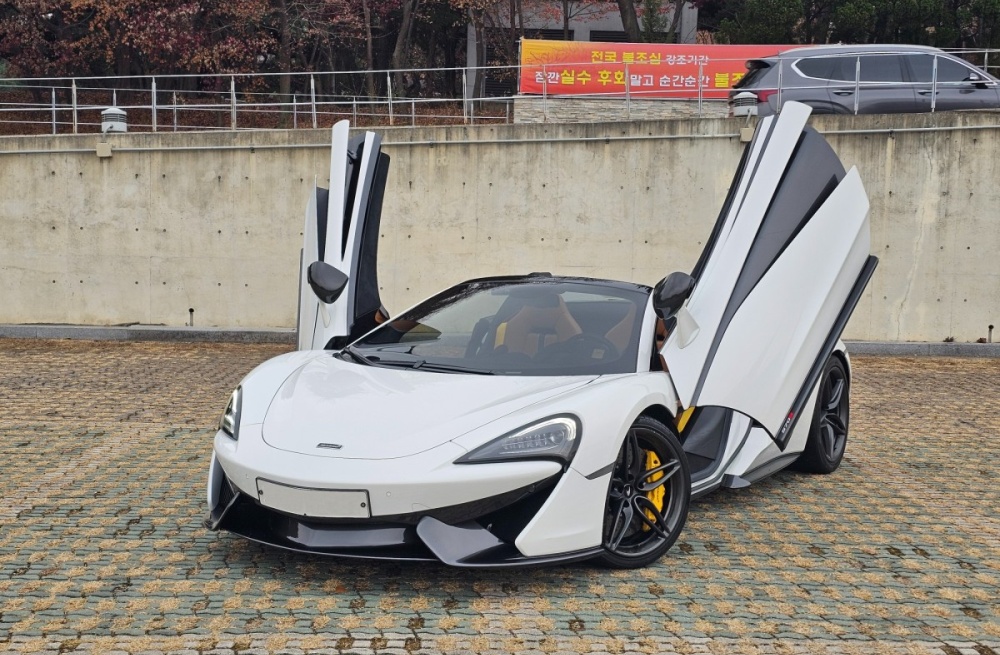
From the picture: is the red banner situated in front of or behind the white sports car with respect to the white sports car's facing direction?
behind

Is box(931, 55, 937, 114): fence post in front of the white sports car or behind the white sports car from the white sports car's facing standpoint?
behind

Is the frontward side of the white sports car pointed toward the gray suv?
no

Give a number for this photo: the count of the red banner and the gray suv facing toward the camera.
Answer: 1

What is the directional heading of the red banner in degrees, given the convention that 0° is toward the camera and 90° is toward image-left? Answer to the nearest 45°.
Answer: approximately 0°

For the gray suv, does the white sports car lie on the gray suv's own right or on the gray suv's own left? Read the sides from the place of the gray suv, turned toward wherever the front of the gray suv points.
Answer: on the gray suv's own right

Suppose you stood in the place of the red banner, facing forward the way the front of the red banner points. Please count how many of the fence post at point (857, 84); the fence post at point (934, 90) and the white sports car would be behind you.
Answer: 0

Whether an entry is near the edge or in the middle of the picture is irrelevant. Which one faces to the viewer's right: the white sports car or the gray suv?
the gray suv

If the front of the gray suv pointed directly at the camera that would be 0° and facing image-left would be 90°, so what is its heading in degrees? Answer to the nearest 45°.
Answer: approximately 270°

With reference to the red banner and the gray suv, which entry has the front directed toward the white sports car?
the red banner

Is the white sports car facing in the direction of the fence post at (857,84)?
no

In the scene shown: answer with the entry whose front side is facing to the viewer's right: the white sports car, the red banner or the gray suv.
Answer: the gray suv

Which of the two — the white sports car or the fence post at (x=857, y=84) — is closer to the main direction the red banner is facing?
the white sports car

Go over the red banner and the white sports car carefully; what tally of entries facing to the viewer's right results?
0

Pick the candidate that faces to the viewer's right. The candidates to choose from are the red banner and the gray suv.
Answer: the gray suv

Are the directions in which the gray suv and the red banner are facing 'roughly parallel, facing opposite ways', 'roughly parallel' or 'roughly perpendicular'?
roughly perpendicular

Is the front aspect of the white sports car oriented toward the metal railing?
no

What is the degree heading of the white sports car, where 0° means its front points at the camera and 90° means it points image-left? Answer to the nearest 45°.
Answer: approximately 45°
